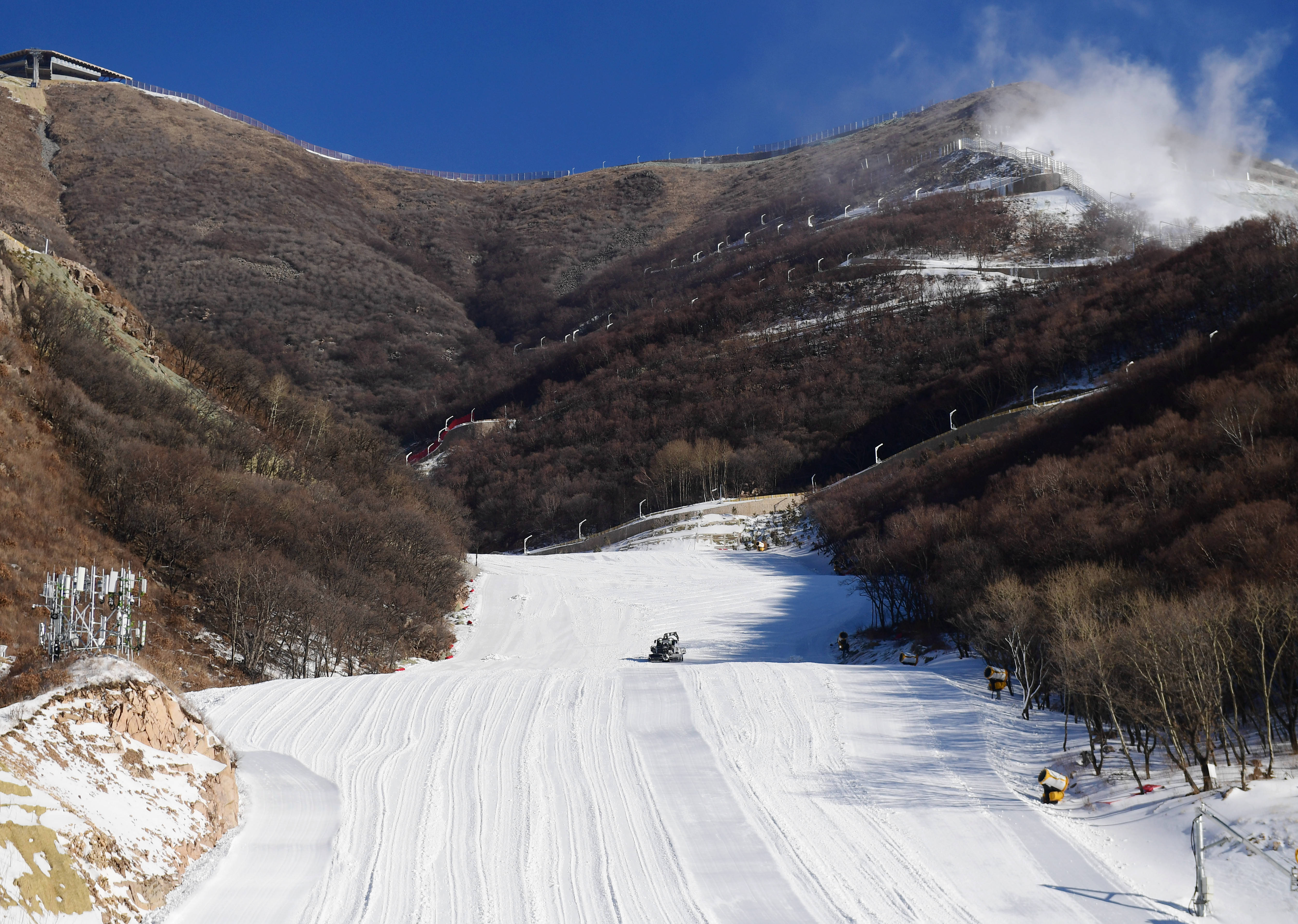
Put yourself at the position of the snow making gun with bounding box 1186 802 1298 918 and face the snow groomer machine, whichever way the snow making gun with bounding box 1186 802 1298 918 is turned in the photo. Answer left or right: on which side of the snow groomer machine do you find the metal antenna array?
left
